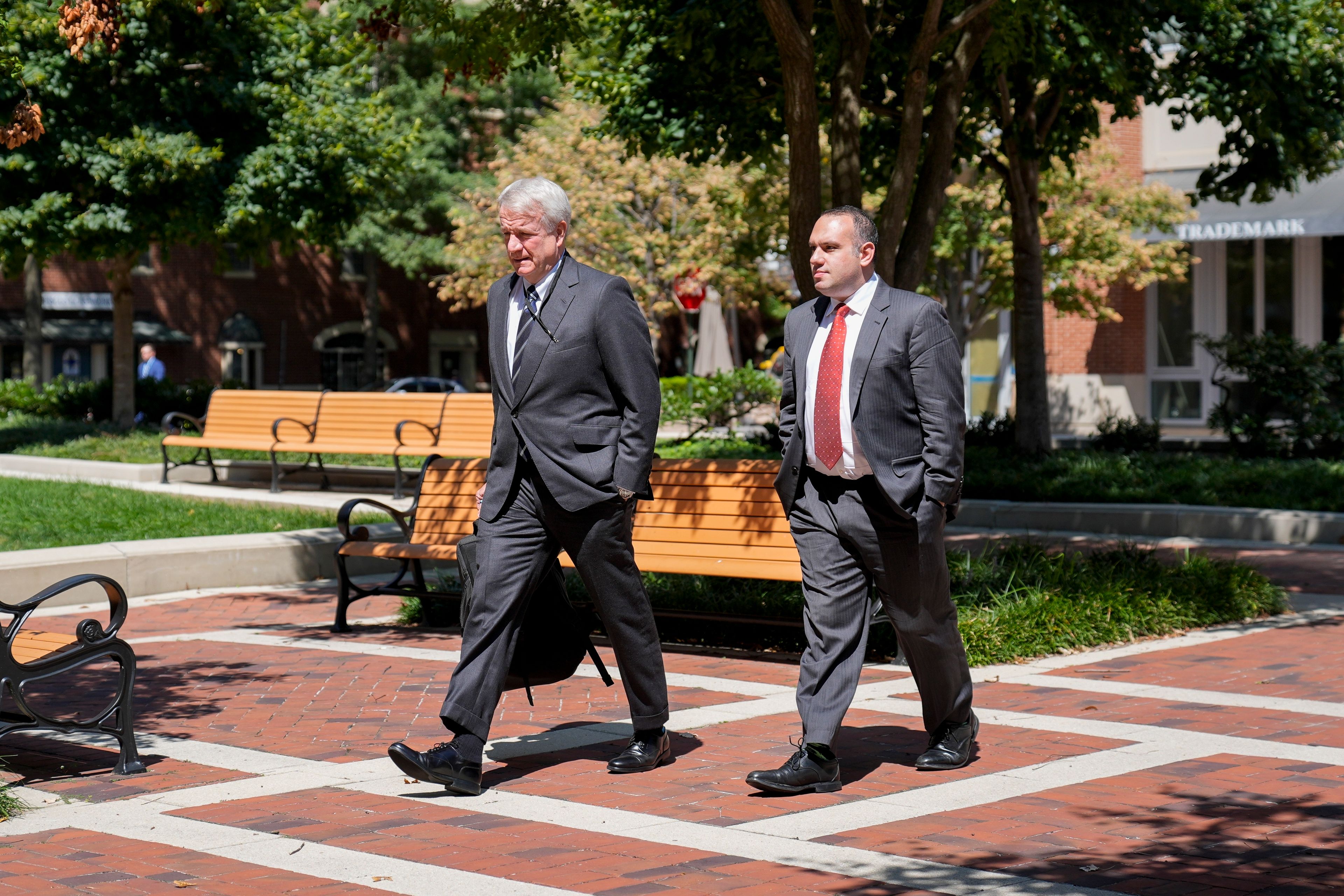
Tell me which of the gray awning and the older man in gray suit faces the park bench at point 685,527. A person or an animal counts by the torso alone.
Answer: the gray awning

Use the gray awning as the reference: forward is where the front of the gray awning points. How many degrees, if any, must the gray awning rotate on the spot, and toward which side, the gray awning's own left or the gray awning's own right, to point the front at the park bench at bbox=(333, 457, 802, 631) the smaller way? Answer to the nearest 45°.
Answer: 0° — it already faces it

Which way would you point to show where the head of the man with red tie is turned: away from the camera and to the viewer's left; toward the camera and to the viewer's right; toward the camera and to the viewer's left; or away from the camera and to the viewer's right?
toward the camera and to the viewer's left

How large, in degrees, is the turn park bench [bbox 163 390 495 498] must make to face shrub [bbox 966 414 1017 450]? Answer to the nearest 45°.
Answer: approximately 135° to its left

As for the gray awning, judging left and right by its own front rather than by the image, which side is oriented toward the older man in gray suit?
front

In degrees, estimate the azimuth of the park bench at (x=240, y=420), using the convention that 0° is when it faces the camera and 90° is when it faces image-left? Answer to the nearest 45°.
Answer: approximately 45°

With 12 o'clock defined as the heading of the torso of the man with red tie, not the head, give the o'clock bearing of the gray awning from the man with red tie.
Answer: The gray awning is roughly at 5 o'clock from the man with red tie.

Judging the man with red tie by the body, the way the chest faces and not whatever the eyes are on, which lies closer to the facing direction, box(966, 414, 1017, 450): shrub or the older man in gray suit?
the older man in gray suit

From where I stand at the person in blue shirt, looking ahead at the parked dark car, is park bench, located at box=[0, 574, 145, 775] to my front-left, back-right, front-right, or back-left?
back-right

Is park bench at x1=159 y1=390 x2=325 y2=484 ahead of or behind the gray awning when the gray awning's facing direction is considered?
ahead

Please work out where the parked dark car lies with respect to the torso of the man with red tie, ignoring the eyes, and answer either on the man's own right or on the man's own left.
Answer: on the man's own right

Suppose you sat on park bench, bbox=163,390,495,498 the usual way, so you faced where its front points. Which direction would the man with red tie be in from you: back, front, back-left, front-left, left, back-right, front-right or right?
front-left
